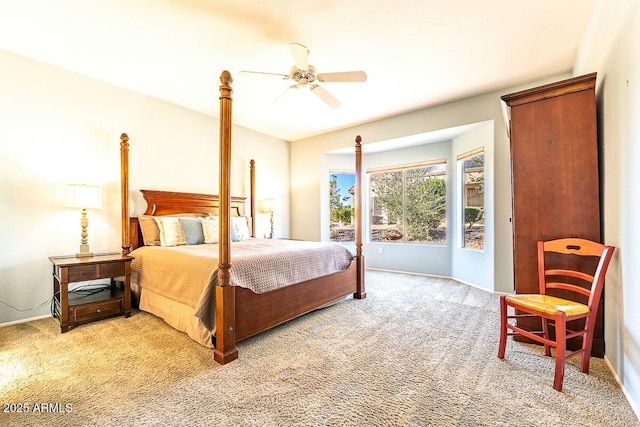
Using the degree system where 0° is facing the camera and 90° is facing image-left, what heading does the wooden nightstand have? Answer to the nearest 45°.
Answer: approximately 315°

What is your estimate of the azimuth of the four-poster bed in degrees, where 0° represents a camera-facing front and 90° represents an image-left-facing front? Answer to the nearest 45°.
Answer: approximately 315°

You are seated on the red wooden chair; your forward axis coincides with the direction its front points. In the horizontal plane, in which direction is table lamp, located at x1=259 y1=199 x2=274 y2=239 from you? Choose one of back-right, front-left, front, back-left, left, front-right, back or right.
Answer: front-right

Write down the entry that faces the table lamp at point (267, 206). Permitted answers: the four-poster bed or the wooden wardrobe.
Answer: the wooden wardrobe

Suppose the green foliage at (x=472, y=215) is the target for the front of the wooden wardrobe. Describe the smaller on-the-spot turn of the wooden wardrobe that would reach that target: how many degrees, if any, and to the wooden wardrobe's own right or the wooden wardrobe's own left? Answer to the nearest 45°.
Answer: approximately 45° to the wooden wardrobe's own right

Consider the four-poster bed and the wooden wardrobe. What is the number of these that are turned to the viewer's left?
1

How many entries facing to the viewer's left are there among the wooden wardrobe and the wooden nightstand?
1

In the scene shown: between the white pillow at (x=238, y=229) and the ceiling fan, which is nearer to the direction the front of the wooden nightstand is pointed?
the ceiling fan

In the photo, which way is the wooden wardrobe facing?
to the viewer's left

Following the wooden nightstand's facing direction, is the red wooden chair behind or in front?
in front
